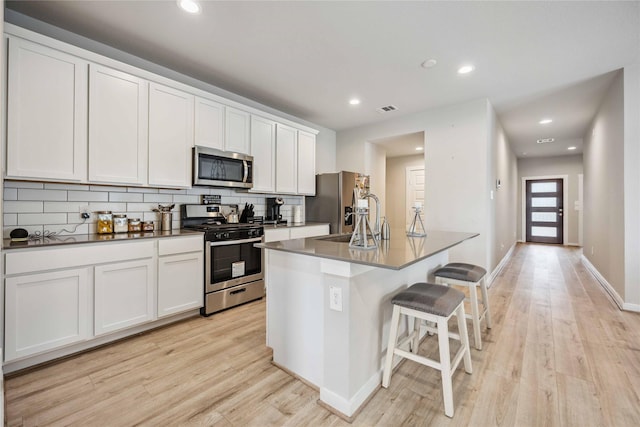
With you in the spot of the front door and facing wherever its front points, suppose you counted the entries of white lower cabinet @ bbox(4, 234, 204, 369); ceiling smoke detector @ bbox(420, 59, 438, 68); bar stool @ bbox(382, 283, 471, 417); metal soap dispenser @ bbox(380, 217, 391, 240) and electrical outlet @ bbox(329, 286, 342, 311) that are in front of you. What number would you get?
5

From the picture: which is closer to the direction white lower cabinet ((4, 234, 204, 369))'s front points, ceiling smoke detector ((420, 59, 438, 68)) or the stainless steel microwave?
the ceiling smoke detector

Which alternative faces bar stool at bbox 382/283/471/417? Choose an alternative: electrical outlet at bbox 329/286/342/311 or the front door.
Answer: the front door

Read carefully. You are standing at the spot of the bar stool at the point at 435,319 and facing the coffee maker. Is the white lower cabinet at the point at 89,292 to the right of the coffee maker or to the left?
left

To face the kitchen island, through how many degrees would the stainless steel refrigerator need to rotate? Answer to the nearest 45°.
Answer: approximately 45° to its right

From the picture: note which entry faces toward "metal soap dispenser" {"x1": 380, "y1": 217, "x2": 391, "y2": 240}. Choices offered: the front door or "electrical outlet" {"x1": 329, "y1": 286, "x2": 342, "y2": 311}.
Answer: the front door

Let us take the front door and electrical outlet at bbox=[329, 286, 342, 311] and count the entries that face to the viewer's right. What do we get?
0

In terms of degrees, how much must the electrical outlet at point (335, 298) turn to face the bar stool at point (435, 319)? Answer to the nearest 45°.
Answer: approximately 135° to its left

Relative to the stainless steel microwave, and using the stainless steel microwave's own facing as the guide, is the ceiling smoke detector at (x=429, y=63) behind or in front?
in front

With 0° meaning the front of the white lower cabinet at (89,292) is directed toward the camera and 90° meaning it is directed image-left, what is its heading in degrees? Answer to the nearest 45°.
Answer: approximately 315°
